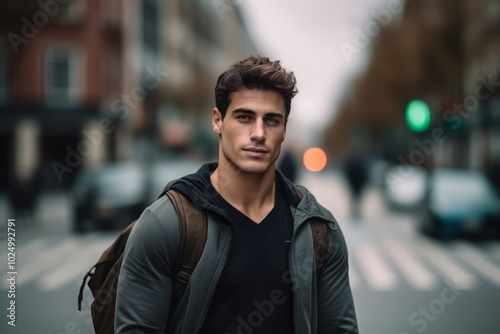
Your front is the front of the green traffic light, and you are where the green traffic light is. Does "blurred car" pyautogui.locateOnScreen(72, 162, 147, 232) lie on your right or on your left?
on your right

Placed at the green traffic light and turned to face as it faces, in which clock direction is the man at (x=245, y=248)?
The man is roughly at 12 o'clock from the green traffic light.

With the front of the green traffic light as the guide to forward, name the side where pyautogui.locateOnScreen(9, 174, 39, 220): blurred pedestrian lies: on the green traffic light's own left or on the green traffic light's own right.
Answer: on the green traffic light's own right

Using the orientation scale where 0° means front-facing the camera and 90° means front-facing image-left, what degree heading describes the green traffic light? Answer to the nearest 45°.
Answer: approximately 0°
